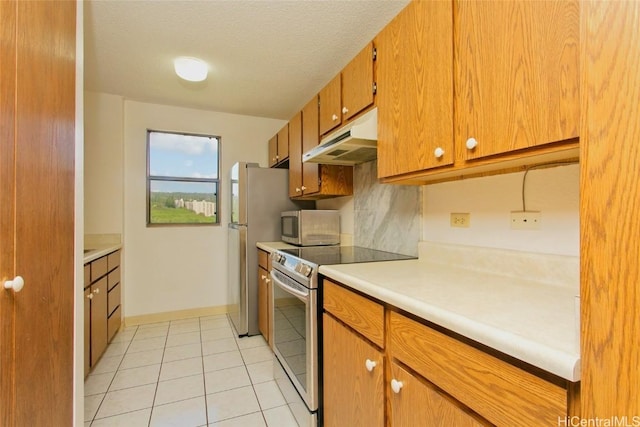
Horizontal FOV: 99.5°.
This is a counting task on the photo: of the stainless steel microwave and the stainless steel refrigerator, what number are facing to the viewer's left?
2

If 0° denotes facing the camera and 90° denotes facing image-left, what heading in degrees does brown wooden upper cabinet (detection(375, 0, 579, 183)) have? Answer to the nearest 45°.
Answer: approximately 45°

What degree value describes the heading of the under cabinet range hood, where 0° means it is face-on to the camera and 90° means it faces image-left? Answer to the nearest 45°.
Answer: approximately 45°

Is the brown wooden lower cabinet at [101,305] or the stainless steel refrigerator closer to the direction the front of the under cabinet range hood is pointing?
the brown wooden lower cabinet

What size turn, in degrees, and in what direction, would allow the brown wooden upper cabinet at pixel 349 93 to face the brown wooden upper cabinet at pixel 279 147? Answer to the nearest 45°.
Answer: approximately 90° to its right

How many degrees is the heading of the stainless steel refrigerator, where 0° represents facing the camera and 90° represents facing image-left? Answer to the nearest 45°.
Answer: approximately 90°

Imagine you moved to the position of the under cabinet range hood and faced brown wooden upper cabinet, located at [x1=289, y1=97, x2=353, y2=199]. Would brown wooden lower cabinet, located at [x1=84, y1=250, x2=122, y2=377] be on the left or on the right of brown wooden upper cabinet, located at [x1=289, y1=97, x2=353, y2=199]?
left

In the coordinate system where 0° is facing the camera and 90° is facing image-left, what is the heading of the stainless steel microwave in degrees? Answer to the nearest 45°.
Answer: approximately 90°

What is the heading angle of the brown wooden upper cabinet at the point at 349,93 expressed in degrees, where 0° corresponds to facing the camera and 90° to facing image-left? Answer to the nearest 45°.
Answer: approximately 45°
